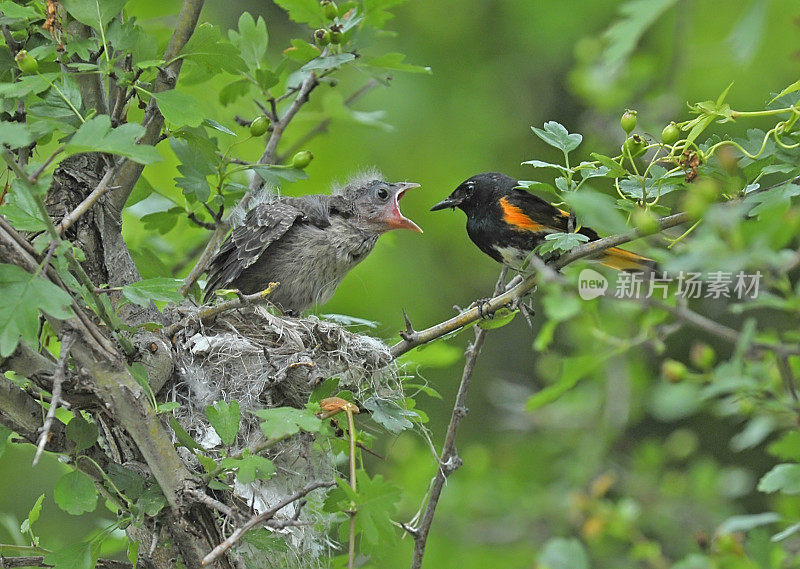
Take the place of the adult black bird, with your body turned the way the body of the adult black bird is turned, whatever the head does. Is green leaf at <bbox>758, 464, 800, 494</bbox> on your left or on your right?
on your left

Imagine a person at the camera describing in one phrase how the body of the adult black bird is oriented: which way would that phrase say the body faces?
to the viewer's left

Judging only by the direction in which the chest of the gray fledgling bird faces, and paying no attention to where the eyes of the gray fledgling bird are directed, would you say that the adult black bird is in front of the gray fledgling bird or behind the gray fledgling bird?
in front

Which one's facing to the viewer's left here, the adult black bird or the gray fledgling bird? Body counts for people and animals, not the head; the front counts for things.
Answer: the adult black bird

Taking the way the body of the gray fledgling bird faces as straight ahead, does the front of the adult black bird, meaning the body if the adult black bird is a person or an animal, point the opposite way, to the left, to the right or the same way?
the opposite way

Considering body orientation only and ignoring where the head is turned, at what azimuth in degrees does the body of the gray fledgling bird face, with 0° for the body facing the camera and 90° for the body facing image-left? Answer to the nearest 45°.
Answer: approximately 270°

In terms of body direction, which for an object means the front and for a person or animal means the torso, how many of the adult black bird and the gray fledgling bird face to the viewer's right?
1

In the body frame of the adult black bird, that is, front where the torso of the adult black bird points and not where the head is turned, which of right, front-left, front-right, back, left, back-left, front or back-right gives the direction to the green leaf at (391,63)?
front-left
